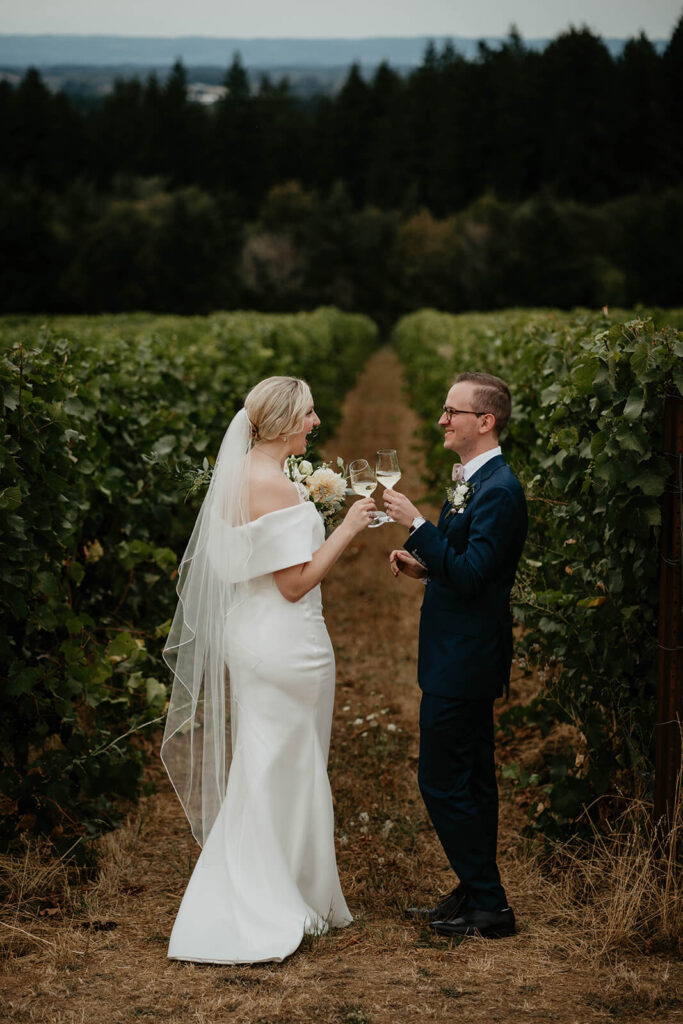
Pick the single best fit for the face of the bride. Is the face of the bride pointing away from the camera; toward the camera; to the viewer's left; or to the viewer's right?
to the viewer's right

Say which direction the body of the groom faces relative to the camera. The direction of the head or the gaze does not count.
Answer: to the viewer's left

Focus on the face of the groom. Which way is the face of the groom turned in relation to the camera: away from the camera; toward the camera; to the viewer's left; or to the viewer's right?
to the viewer's left
